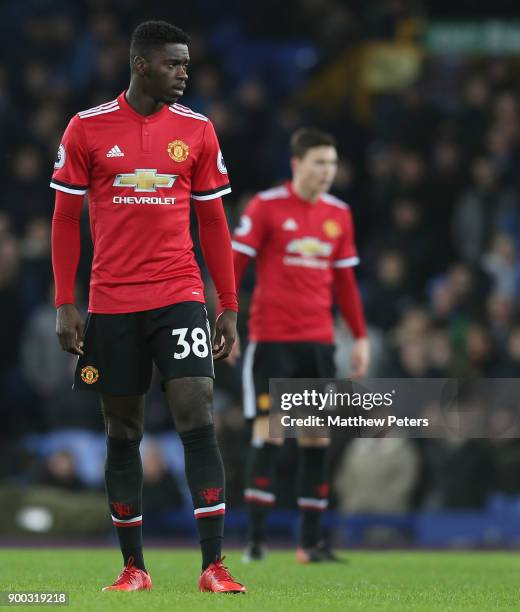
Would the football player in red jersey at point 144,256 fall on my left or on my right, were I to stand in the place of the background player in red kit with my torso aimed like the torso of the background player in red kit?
on my right

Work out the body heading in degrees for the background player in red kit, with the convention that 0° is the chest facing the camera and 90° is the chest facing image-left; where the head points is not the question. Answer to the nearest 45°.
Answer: approximately 315°

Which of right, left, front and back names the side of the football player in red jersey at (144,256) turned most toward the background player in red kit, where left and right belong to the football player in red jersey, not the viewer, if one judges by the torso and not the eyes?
back
